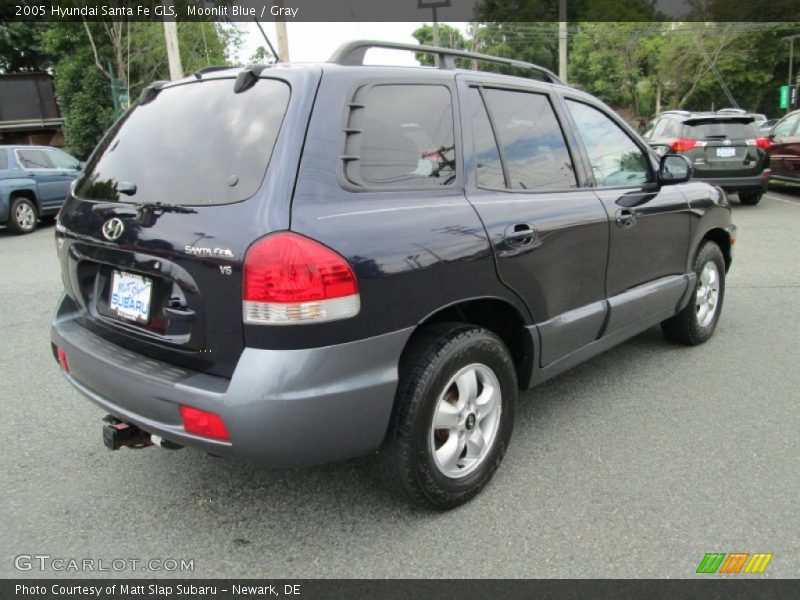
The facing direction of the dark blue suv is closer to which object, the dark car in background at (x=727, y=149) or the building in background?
the dark car in background

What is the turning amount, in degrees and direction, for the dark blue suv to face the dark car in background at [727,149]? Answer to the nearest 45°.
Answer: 0° — it already faces it

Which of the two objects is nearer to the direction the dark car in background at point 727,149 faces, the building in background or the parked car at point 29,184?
the building in background

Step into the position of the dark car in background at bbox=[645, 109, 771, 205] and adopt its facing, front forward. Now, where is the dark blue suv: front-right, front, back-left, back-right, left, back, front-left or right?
back-left

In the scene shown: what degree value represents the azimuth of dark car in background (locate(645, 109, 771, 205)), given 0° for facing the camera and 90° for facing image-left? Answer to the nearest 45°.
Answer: approximately 135°

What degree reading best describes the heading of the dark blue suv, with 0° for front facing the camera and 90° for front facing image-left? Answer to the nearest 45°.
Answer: approximately 225°

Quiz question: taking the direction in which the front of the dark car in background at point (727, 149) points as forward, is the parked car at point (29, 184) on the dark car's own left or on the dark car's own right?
on the dark car's own left
